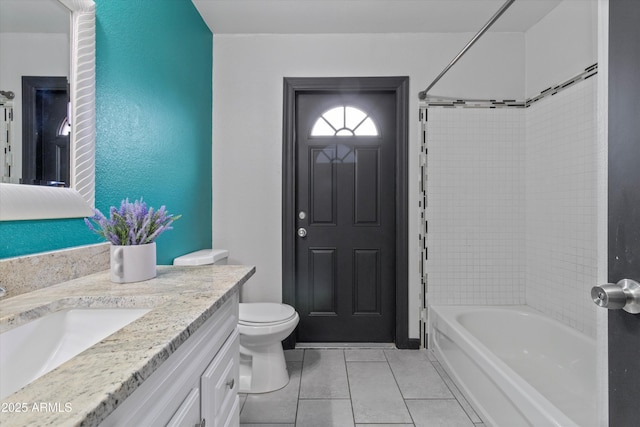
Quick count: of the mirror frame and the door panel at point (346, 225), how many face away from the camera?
0

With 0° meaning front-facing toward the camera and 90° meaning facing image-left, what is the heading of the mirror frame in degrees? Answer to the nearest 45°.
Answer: approximately 315°

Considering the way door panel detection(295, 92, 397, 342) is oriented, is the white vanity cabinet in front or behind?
in front

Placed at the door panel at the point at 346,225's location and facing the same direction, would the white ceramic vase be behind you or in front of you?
in front

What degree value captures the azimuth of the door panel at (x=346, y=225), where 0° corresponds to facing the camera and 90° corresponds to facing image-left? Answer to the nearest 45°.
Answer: approximately 0°

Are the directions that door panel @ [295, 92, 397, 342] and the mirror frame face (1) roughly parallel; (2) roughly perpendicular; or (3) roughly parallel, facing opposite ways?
roughly perpendicular
